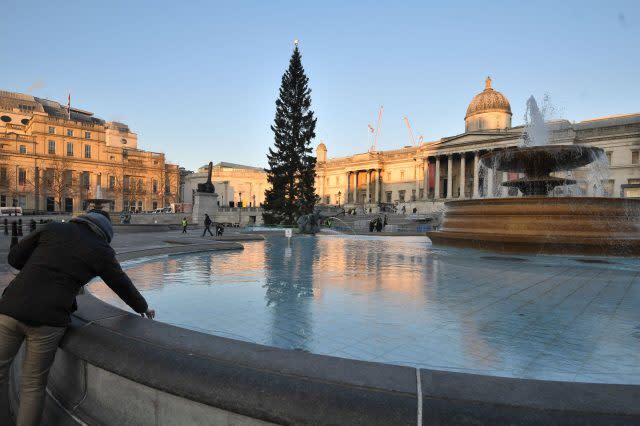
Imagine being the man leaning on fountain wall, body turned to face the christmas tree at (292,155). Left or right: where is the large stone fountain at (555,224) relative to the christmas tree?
right

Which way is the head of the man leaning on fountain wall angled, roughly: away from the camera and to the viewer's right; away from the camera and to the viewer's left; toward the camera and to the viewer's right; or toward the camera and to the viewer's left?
away from the camera and to the viewer's right

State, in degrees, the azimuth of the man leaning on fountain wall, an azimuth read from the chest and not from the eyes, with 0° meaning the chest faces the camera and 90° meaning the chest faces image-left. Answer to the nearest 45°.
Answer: approximately 225°

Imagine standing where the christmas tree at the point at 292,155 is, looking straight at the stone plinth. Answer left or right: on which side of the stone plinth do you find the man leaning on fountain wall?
left

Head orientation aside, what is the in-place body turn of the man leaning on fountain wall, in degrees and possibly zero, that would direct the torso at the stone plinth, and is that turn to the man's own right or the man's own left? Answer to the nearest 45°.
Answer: approximately 45° to the man's own left

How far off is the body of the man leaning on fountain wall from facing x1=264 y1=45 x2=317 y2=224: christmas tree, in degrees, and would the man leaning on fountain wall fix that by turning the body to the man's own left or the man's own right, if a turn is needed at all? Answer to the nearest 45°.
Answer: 0° — they already face it
